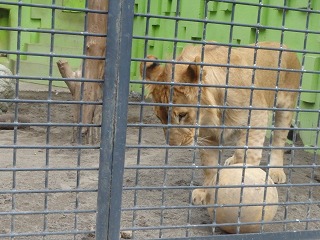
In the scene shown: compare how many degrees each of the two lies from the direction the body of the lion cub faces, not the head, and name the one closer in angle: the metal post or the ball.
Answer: the metal post

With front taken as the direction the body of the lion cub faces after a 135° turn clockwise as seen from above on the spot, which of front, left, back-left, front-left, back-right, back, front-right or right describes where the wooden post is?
front-left

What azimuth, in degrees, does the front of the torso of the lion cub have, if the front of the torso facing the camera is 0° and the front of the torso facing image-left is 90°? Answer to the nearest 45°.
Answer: approximately 45°

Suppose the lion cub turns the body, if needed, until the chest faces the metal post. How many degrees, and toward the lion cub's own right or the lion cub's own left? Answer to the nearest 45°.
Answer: approximately 45° to the lion cub's own left
